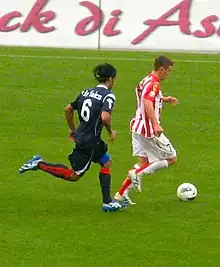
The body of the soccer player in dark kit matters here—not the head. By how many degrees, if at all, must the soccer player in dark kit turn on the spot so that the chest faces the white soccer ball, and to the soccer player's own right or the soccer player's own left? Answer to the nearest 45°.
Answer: approximately 45° to the soccer player's own right

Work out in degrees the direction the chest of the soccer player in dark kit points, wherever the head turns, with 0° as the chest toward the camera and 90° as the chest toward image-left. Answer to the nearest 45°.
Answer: approximately 225°

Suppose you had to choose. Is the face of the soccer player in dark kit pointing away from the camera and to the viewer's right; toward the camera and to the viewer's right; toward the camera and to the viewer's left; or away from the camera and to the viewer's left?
away from the camera and to the viewer's right
